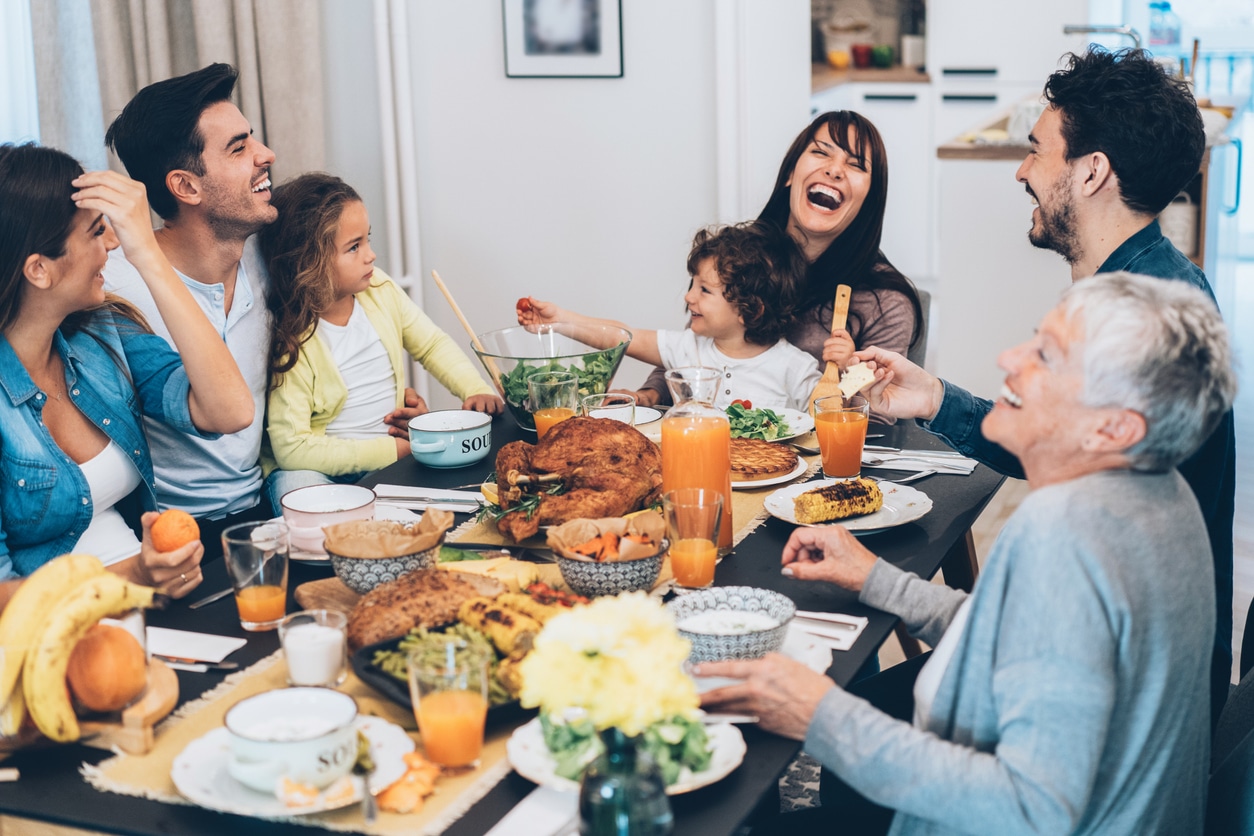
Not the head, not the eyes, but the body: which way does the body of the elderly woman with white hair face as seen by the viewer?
to the viewer's left

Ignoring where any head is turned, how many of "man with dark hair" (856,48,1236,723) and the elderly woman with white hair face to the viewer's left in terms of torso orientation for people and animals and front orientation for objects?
2

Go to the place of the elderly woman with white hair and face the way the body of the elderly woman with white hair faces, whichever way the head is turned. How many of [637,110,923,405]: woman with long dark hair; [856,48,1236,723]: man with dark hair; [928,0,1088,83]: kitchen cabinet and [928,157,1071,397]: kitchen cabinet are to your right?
4

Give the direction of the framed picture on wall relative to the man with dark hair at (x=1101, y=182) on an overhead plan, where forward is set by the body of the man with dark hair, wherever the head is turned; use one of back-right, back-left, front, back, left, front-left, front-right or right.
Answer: front-right

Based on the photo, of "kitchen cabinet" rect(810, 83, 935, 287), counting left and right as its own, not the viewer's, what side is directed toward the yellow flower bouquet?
front

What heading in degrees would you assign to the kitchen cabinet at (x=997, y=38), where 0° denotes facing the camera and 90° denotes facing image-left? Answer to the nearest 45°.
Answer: approximately 0°

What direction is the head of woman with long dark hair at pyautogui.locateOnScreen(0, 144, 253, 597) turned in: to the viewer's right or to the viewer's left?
to the viewer's right

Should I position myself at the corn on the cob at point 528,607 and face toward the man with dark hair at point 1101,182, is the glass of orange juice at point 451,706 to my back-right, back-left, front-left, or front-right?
back-right

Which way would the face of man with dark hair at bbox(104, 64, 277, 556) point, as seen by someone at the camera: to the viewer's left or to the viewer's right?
to the viewer's right

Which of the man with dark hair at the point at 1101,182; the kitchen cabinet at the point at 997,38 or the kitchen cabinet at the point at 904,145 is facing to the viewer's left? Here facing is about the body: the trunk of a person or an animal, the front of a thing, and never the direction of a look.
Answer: the man with dark hair

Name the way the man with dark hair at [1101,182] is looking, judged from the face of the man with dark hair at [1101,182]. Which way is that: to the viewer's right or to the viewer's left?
to the viewer's left

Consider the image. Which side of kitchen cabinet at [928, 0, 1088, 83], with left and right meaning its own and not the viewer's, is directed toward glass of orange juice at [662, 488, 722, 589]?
front
